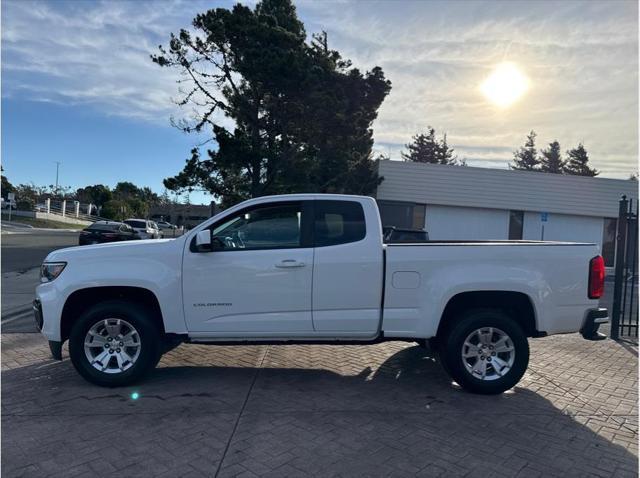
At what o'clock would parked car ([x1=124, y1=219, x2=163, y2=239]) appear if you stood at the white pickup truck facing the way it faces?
The parked car is roughly at 2 o'clock from the white pickup truck.

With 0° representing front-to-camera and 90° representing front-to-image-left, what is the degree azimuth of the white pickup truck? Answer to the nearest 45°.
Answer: approximately 90°

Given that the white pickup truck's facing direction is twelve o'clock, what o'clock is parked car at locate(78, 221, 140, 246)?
The parked car is roughly at 2 o'clock from the white pickup truck.

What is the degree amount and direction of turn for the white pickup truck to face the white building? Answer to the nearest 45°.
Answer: approximately 135° to its right

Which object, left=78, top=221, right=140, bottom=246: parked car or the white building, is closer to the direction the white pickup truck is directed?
the parked car

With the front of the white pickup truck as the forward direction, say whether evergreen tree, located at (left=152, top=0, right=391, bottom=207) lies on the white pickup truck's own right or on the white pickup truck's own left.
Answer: on the white pickup truck's own right

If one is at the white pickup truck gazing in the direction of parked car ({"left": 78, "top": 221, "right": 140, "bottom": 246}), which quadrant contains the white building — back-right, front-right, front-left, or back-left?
front-right
